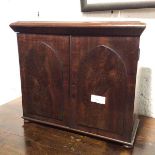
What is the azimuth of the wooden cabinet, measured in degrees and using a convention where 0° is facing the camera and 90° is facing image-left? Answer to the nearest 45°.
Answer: approximately 45°
